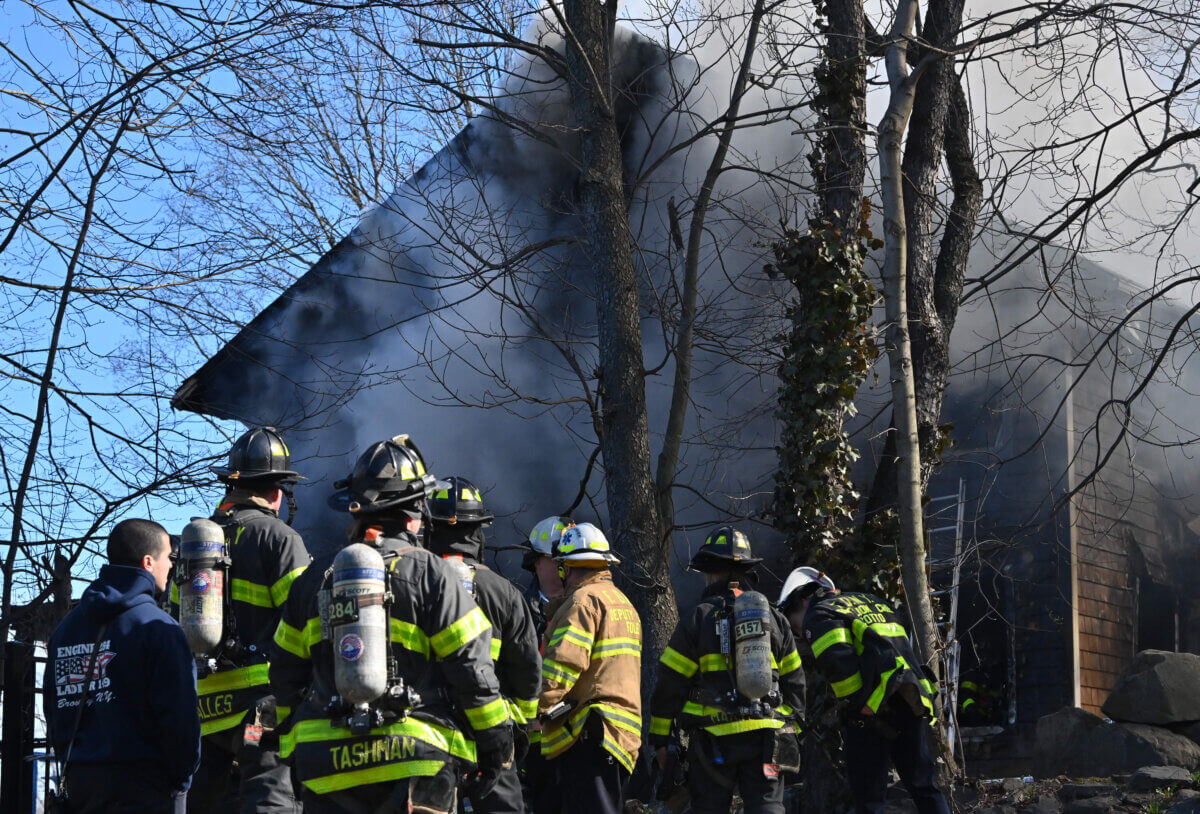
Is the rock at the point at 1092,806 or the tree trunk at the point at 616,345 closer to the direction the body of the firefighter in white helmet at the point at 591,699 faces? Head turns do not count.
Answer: the tree trunk

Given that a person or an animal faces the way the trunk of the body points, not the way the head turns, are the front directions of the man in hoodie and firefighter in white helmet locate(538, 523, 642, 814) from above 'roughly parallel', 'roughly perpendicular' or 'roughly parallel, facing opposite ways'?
roughly perpendicular

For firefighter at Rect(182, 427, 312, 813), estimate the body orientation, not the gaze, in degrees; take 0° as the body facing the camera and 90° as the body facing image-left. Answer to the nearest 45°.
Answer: approximately 225°

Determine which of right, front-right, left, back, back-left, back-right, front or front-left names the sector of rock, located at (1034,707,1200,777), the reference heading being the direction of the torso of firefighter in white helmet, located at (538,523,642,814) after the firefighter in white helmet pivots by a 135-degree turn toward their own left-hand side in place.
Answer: back-left

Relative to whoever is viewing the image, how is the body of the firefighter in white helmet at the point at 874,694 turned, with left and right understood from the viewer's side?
facing away from the viewer and to the left of the viewer

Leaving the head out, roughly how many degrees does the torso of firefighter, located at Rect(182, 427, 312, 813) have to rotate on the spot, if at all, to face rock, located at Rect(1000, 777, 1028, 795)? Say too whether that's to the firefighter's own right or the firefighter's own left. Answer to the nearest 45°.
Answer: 0° — they already face it

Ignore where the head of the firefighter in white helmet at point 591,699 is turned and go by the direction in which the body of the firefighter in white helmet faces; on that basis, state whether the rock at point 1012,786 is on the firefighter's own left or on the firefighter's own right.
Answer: on the firefighter's own right

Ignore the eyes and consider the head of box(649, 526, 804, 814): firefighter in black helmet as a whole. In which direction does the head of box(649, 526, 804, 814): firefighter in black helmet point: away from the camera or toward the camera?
away from the camera
